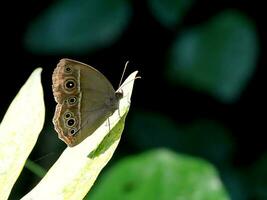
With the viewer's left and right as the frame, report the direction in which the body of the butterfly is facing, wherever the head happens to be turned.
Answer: facing to the right of the viewer
